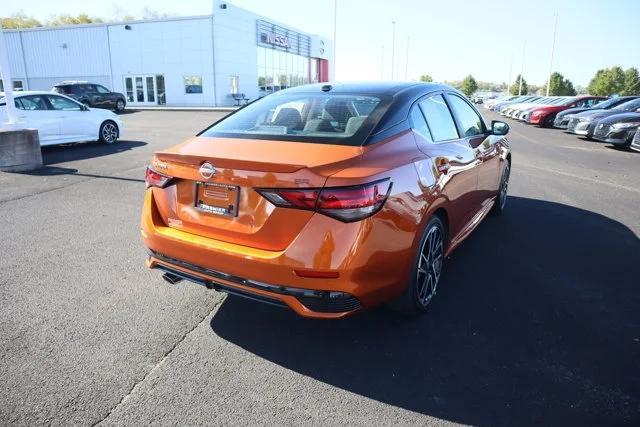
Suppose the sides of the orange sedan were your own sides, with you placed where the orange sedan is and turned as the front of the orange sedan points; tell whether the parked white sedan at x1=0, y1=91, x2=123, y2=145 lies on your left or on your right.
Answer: on your left

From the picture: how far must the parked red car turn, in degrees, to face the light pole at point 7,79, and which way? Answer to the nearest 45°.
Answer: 0° — it already faces it

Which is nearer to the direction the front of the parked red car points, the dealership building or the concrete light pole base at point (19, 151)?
the concrete light pole base

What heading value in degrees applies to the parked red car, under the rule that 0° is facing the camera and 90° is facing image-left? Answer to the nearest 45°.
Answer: approximately 45°

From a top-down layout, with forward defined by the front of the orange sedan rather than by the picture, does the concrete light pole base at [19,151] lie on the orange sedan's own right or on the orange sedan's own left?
on the orange sedan's own left

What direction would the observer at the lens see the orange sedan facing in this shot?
facing away from the viewer and to the right of the viewer

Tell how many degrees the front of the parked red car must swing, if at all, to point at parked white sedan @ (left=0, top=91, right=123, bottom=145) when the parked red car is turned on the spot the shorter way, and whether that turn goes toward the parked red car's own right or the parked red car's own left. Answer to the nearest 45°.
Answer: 0° — it already faces it

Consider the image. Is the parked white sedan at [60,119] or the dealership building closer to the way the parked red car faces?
the parked white sedan
